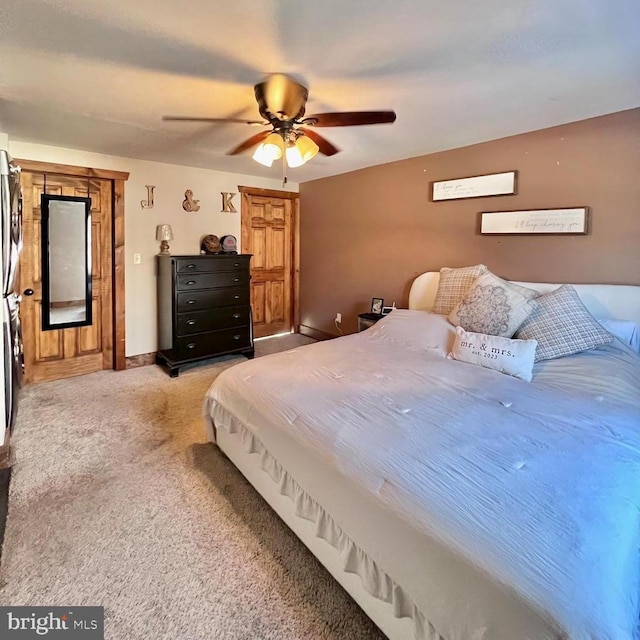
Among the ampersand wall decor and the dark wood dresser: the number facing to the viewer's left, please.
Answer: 0

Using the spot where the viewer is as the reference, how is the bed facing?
facing the viewer and to the left of the viewer

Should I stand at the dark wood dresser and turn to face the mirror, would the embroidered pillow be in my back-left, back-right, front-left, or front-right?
back-left

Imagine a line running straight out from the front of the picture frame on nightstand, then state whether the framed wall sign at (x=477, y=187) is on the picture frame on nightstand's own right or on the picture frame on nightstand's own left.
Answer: on the picture frame on nightstand's own left

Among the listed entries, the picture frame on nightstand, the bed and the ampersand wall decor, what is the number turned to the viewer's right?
0

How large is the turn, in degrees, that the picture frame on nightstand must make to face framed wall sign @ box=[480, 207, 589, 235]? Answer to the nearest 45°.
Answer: approximately 90° to its left

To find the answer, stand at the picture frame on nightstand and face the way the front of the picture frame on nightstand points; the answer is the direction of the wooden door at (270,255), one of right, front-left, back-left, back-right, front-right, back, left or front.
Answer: right

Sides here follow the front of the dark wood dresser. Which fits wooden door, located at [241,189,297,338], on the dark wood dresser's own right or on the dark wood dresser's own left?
on the dark wood dresser's own left

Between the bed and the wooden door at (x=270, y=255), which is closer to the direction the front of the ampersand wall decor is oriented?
the bed

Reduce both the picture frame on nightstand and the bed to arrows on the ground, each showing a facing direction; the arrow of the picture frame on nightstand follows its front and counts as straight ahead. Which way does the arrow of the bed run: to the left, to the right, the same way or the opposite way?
the same way

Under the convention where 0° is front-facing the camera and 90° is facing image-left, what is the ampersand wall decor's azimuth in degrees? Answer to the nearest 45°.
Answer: approximately 0°

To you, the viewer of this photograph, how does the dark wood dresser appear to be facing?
facing the viewer and to the right of the viewer
